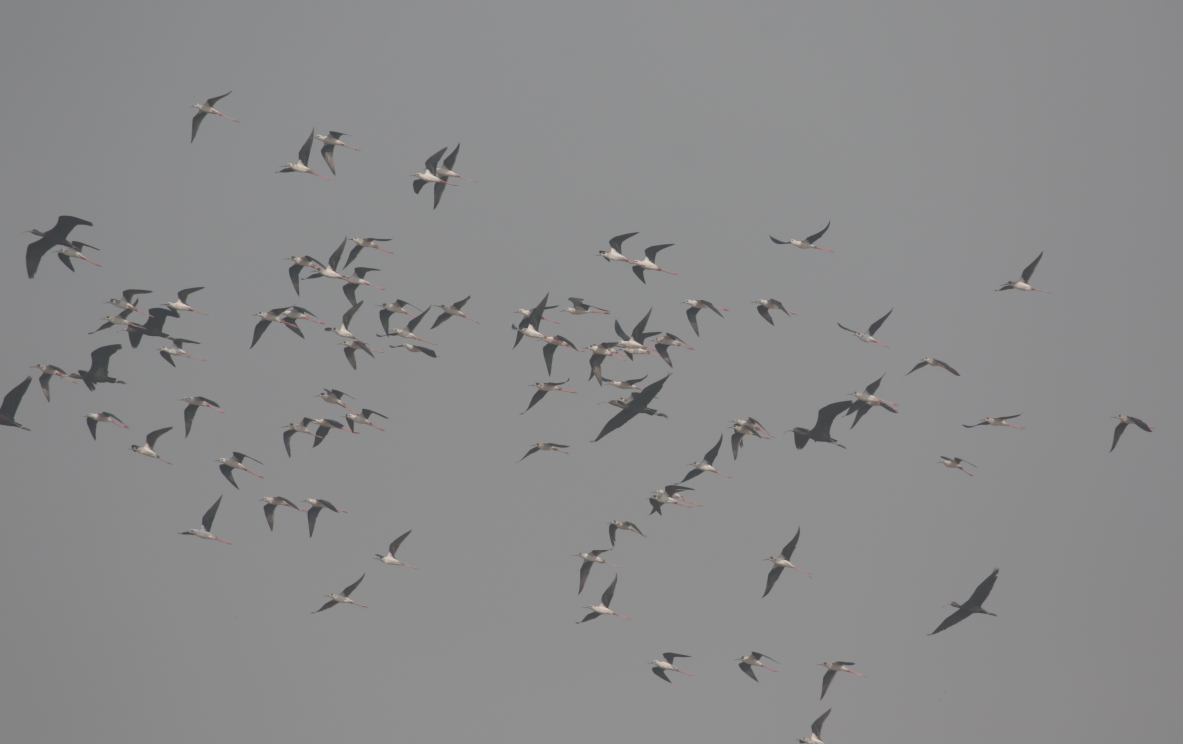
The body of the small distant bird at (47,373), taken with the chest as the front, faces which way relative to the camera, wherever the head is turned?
to the viewer's left

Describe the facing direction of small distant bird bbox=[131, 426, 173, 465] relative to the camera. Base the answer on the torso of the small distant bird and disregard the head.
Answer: to the viewer's left

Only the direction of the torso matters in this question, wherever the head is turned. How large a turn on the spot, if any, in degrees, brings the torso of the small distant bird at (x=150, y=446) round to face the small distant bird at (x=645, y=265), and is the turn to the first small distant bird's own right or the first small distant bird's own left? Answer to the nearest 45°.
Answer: approximately 135° to the first small distant bird's own left

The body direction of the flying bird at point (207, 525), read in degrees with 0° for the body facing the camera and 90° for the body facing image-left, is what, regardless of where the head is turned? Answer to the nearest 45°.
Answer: approximately 90°

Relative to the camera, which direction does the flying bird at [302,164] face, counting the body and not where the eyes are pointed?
to the viewer's left

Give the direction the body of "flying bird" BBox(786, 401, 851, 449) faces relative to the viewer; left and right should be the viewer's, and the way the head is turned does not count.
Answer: facing to the left of the viewer

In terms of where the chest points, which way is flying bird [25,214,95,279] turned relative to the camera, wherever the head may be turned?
to the viewer's left

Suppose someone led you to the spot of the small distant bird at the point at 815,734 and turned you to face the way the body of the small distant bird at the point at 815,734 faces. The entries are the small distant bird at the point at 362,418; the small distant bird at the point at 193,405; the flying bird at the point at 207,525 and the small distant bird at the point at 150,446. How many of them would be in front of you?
4

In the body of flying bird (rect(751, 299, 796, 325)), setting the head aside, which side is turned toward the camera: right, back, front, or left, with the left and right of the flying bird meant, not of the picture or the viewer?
left
